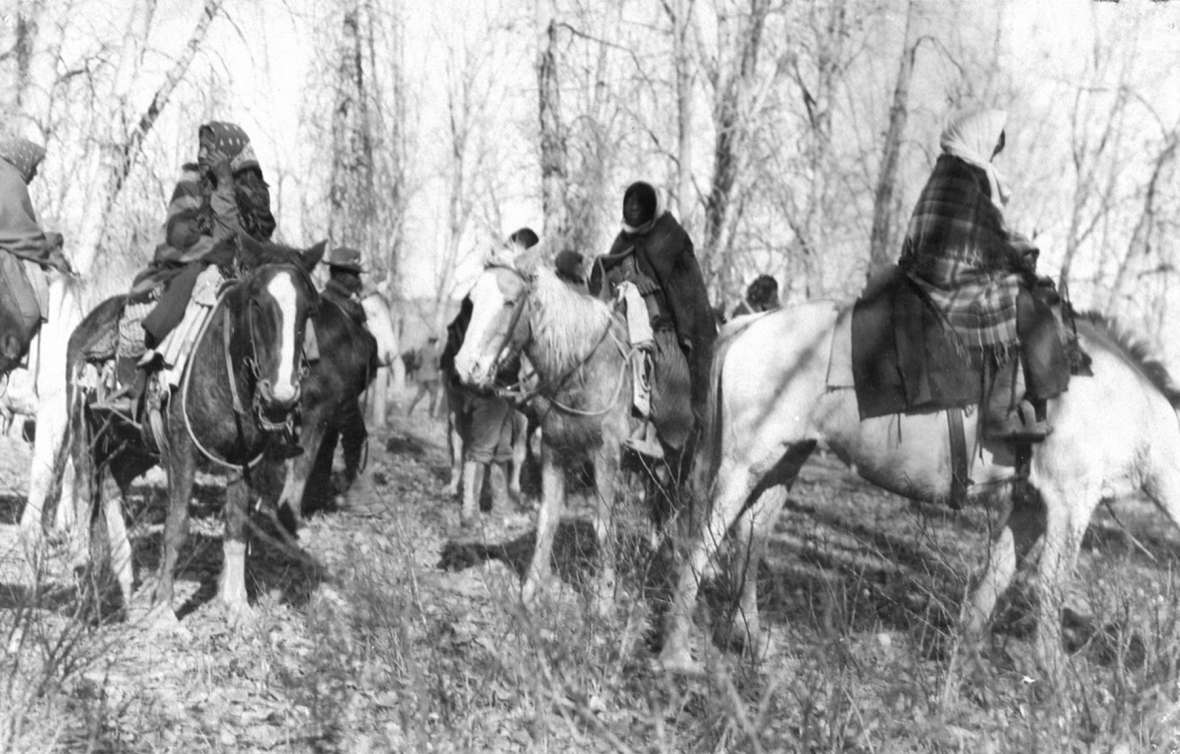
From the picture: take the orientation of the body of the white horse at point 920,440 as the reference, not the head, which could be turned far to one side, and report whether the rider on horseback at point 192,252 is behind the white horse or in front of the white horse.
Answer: behind

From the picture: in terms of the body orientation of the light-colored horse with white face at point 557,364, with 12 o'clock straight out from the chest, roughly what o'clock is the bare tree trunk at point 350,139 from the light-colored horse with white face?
The bare tree trunk is roughly at 4 o'clock from the light-colored horse with white face.

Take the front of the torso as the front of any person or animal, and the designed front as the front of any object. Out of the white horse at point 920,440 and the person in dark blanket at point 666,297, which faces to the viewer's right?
the white horse

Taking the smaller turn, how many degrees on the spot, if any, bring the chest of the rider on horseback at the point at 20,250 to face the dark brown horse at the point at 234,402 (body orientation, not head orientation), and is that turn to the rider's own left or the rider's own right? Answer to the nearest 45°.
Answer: approximately 45° to the rider's own right

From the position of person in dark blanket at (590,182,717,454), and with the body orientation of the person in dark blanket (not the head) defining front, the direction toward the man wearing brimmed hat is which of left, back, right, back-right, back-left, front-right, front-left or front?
right

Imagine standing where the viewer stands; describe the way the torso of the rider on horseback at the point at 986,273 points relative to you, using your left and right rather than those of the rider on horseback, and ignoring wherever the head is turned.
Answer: facing to the right of the viewer

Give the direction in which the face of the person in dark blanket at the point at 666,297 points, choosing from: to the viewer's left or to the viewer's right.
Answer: to the viewer's left

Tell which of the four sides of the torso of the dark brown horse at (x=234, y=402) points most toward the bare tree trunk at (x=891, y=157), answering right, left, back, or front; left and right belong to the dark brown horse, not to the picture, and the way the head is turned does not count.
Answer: left

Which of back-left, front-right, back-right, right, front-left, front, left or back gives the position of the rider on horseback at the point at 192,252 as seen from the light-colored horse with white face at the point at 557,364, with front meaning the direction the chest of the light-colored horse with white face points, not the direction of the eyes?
front-right

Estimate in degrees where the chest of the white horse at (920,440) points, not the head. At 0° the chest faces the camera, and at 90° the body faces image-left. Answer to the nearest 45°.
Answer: approximately 270°

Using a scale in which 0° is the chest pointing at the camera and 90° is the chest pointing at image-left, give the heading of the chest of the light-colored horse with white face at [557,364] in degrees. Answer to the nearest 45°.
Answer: approximately 45°

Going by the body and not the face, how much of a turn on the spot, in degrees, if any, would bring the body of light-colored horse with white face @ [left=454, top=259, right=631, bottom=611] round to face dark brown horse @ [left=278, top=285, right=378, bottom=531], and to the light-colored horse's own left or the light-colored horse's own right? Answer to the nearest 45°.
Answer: approximately 90° to the light-colored horse's own right
